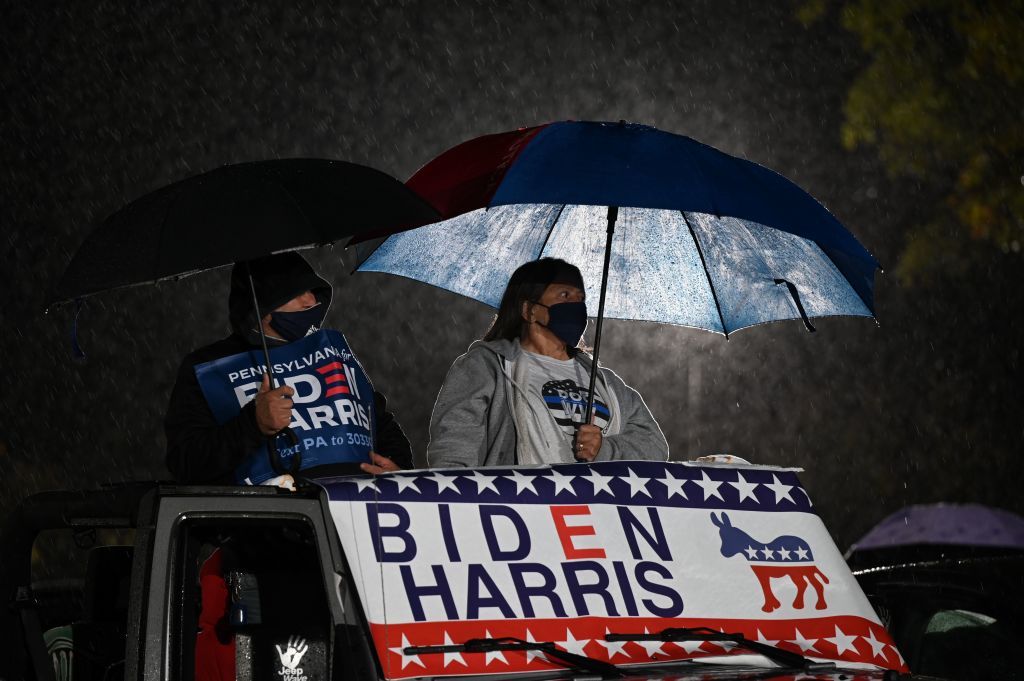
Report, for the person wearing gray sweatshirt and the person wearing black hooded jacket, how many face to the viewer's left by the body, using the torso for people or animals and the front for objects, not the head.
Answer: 0

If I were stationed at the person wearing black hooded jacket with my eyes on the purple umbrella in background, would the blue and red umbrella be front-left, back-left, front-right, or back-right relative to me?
front-right

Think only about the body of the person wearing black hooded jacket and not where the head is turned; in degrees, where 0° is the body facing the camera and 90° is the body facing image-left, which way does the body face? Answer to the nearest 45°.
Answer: approximately 315°

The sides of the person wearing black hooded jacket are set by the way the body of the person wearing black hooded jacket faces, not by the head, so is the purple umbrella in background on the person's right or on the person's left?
on the person's left

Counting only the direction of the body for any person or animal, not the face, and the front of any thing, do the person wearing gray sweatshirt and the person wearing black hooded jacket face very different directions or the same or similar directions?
same or similar directions

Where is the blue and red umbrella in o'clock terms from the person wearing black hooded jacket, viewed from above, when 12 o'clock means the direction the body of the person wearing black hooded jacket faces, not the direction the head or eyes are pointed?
The blue and red umbrella is roughly at 10 o'clock from the person wearing black hooded jacket.

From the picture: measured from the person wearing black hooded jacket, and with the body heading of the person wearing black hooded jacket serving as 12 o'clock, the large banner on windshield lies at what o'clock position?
The large banner on windshield is roughly at 11 o'clock from the person wearing black hooded jacket.

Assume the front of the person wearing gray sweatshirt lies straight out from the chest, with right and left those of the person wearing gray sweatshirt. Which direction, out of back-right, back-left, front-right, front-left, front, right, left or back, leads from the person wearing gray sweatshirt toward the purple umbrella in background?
left

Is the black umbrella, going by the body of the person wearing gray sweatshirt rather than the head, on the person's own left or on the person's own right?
on the person's own right

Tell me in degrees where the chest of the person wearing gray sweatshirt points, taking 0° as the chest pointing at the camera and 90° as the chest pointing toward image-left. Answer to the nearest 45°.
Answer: approximately 315°

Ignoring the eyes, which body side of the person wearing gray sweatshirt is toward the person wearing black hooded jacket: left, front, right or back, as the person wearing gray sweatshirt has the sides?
right
